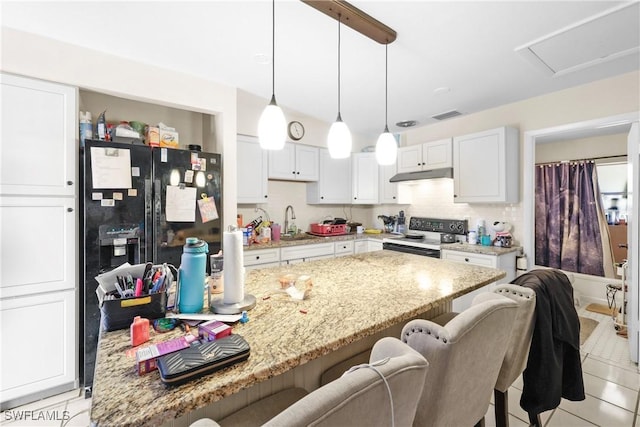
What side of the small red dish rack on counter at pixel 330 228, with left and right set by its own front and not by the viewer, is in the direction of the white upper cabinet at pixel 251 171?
right

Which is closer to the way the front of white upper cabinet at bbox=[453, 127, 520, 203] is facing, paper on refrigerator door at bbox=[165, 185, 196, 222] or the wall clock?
the paper on refrigerator door

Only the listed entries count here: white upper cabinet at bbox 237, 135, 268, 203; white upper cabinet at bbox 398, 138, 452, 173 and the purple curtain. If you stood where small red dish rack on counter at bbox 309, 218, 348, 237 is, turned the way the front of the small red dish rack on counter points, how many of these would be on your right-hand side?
1

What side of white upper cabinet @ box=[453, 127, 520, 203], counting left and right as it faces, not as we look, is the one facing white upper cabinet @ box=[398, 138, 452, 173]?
right

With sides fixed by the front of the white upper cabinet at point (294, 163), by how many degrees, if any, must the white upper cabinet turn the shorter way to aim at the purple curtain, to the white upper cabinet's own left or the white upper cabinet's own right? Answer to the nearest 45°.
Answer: approximately 45° to the white upper cabinet's own left

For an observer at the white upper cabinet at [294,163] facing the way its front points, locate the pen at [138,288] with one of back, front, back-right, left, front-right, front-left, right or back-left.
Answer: front-right

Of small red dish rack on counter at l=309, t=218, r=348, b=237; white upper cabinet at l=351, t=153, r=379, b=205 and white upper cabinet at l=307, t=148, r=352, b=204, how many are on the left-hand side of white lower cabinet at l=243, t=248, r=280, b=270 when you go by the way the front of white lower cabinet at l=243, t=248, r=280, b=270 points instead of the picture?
3

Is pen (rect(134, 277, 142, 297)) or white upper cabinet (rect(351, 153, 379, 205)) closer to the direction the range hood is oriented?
the pen

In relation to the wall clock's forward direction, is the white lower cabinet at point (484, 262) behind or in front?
in front

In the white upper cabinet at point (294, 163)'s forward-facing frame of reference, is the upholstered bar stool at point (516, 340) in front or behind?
in front

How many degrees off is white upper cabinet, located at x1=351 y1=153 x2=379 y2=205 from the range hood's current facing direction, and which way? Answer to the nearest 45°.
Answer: approximately 90° to its right
